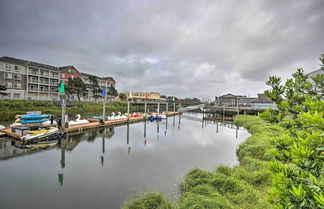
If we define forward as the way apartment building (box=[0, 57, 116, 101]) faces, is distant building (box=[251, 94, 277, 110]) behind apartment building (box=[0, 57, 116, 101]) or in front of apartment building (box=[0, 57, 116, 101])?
in front

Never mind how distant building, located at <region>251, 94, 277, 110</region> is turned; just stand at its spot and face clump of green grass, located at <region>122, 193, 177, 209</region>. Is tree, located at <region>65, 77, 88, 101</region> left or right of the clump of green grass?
right

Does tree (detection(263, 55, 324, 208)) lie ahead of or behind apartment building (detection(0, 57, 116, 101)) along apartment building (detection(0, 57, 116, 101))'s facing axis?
ahead

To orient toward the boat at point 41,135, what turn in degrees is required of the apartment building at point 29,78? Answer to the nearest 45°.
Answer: approximately 45° to its right

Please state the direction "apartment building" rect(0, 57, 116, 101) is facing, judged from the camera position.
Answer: facing the viewer and to the right of the viewer

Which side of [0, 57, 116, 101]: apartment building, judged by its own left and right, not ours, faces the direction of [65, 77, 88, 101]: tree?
front
